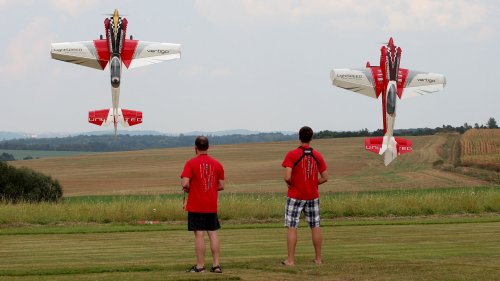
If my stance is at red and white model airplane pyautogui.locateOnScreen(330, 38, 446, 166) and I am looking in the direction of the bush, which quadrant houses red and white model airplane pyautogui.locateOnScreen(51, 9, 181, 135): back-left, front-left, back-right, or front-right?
front-left

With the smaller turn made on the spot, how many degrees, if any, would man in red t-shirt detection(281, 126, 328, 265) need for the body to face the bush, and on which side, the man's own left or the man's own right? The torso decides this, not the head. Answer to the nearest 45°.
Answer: approximately 45° to the man's own left

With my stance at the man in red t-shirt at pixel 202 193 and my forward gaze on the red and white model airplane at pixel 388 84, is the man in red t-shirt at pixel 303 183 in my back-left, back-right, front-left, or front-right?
front-right

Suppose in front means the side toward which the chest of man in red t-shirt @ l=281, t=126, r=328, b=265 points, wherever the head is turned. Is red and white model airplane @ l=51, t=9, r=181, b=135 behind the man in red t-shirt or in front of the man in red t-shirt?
in front

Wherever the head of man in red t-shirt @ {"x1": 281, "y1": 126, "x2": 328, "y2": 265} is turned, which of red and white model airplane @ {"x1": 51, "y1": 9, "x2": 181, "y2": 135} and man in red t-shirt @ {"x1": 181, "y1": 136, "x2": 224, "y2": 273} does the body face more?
the red and white model airplane

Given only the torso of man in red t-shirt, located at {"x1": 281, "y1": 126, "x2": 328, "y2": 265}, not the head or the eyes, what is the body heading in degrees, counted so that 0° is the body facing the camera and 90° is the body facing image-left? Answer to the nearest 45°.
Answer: approximately 180°

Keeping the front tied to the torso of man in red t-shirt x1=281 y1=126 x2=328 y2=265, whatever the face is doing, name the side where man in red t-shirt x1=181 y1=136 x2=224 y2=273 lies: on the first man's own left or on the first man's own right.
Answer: on the first man's own left

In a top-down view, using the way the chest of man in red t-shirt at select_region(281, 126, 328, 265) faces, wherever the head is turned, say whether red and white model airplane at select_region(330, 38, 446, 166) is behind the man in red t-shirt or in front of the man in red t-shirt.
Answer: in front

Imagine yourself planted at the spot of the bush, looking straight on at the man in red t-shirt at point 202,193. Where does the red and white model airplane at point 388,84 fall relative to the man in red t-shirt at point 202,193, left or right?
left
